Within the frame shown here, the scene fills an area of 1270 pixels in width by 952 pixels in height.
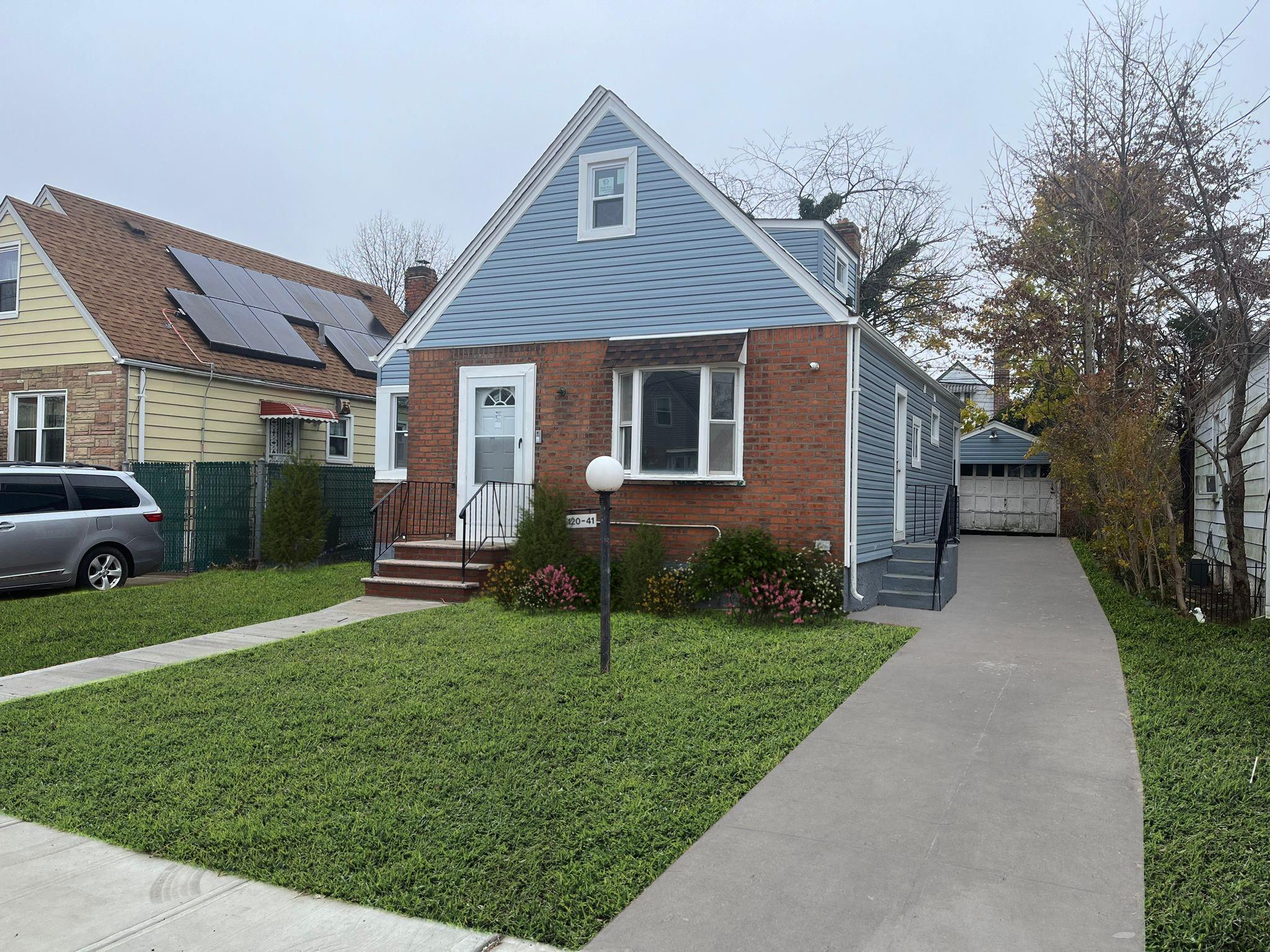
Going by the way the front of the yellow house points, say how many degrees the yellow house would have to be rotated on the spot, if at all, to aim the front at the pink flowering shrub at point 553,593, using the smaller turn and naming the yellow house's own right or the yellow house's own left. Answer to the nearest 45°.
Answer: approximately 90° to the yellow house's own left

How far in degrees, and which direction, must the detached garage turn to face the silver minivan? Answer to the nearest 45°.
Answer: approximately 45° to its right

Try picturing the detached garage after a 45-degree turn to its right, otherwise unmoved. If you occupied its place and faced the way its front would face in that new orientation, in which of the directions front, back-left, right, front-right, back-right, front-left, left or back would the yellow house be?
front

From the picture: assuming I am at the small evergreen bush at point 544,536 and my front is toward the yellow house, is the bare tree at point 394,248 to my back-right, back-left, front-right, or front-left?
front-right

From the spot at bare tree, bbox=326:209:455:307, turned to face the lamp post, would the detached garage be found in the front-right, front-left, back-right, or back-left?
front-left

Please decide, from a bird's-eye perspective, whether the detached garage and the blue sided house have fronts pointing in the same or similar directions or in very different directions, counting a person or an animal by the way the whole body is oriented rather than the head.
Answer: same or similar directions

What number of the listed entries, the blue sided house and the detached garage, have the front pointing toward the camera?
2

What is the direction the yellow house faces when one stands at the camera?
facing the viewer and to the left of the viewer

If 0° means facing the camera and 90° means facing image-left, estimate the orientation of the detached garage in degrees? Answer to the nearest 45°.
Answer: approximately 0°

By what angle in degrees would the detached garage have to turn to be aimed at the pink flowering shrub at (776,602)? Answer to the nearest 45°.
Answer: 0° — it already faces it

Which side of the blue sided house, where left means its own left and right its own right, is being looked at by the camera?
front

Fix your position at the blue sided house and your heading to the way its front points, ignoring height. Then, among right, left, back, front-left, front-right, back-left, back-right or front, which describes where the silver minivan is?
right

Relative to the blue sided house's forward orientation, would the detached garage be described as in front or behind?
behind

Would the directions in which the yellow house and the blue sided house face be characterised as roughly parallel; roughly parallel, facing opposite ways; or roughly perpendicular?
roughly parallel

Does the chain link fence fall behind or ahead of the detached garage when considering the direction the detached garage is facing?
ahead

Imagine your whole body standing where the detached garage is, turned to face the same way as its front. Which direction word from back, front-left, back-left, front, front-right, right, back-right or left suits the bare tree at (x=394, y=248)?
right
